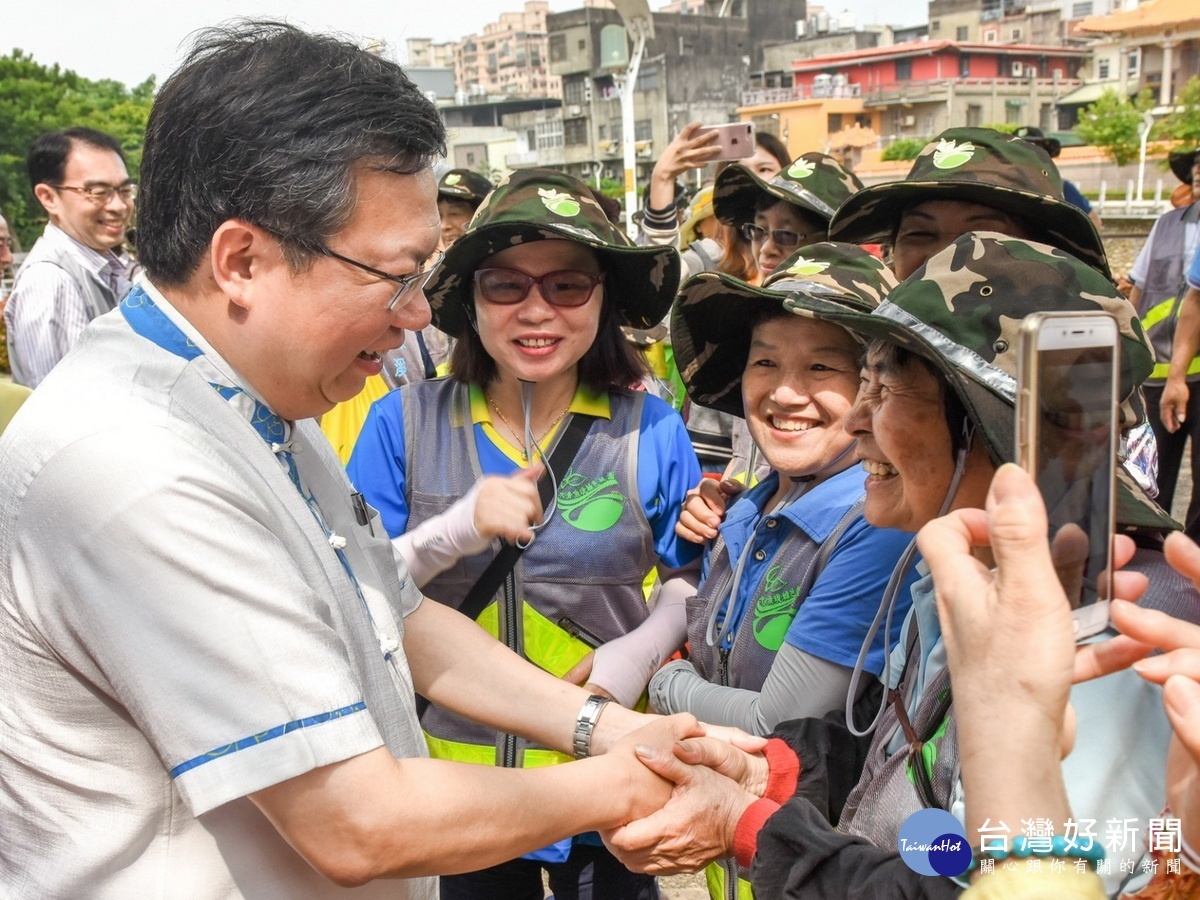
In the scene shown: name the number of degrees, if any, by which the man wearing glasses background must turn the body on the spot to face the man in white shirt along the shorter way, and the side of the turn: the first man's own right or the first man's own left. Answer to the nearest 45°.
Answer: approximately 45° to the first man's own right

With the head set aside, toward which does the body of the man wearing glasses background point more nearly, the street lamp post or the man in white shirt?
the man in white shirt

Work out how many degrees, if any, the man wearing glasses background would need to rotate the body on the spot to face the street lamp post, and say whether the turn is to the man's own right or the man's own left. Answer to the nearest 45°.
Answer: approximately 90° to the man's own left

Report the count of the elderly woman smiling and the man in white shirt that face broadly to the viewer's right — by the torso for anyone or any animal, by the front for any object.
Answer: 1

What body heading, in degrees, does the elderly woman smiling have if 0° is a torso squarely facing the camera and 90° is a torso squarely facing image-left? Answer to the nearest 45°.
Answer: approximately 90°

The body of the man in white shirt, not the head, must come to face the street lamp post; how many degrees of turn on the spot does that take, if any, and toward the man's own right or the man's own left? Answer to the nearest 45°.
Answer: approximately 90° to the man's own left

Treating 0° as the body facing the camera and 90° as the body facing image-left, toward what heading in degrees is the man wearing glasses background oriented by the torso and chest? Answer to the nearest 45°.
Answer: approximately 315°

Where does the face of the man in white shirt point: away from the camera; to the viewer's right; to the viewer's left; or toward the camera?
to the viewer's right

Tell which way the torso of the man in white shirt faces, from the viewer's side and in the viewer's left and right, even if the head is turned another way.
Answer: facing to the right of the viewer

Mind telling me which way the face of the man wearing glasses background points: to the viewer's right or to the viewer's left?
to the viewer's right
